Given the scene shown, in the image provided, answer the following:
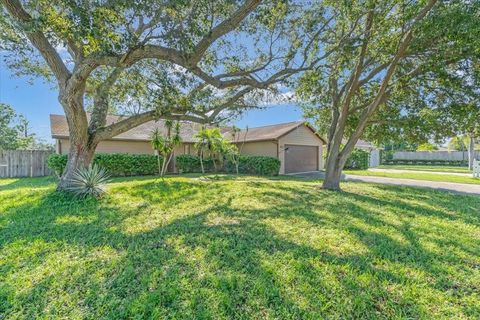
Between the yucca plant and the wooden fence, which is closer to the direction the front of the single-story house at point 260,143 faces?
the yucca plant

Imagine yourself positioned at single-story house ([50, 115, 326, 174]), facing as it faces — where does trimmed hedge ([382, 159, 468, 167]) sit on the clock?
The trimmed hedge is roughly at 10 o'clock from the single-story house.

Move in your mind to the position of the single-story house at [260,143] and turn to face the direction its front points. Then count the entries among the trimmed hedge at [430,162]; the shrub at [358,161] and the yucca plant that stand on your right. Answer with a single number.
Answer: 1

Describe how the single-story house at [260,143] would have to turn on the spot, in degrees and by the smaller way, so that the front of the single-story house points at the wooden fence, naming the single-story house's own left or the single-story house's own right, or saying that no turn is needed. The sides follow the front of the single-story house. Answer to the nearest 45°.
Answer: approximately 135° to the single-story house's own right

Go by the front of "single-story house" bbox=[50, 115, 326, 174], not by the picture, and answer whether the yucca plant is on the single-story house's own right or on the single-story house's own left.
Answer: on the single-story house's own right

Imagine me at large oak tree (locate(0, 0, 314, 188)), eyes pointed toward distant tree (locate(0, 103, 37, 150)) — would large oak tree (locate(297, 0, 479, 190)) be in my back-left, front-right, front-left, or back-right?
back-right

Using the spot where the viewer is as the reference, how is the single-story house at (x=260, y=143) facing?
facing the viewer and to the right of the viewer
